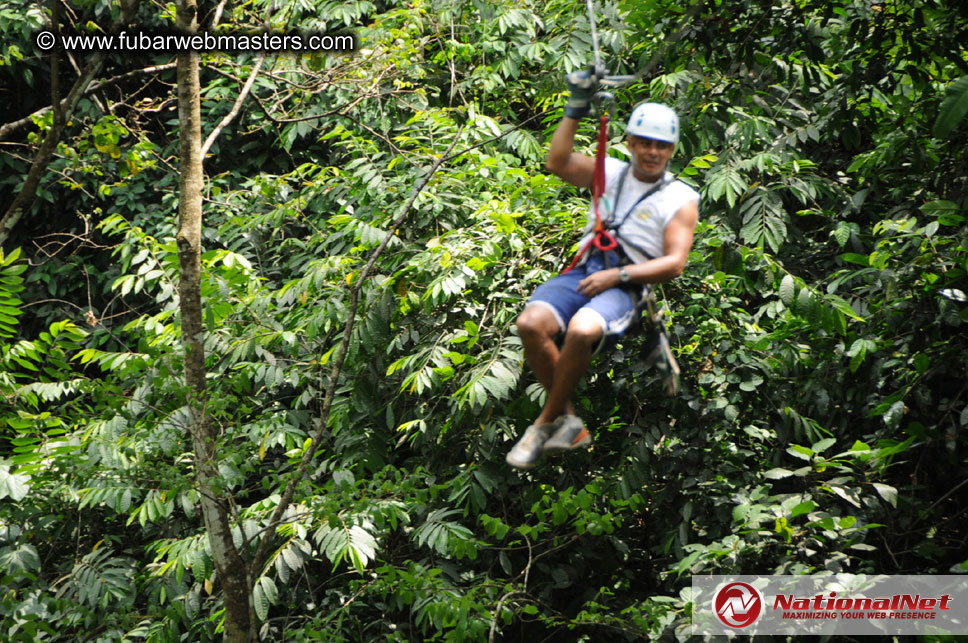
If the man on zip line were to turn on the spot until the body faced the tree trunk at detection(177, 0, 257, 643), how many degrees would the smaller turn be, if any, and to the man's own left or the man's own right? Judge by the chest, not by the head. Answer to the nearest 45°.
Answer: approximately 90° to the man's own right

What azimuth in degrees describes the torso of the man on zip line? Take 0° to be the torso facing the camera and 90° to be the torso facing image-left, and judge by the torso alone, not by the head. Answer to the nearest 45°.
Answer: approximately 45°
